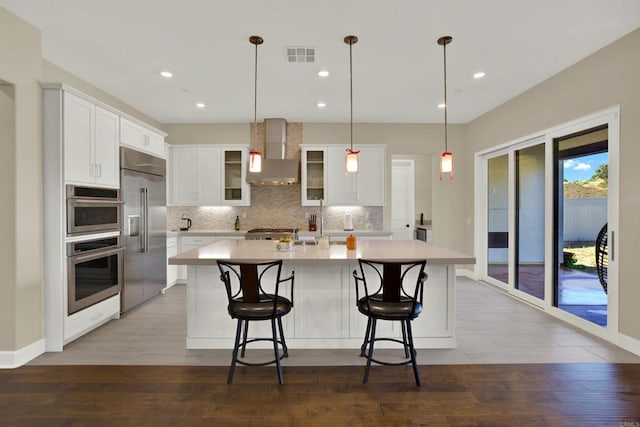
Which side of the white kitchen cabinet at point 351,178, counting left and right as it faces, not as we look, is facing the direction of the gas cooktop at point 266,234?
right

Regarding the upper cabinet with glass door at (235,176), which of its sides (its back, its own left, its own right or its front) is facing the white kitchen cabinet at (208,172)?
right

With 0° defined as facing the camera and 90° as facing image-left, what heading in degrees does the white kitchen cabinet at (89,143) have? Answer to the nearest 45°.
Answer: approximately 315°

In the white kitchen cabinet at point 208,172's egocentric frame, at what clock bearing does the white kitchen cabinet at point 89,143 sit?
the white kitchen cabinet at point 89,143 is roughly at 1 o'clock from the white kitchen cabinet at point 208,172.

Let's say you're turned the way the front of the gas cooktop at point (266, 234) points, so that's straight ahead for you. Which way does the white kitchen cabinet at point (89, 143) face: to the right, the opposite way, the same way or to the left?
to the left

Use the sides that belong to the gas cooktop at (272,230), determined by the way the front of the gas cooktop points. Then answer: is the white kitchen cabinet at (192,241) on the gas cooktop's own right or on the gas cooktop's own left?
on the gas cooktop's own right
